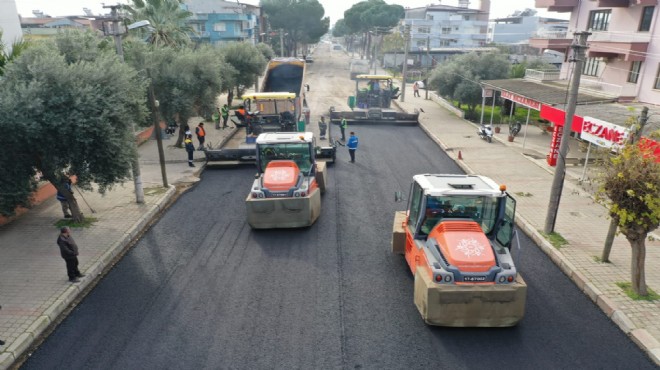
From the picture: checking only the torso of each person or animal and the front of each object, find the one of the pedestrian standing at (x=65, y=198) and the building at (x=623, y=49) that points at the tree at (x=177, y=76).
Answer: the building

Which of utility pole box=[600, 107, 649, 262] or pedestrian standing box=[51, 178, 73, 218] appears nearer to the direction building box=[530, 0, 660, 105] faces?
the pedestrian standing

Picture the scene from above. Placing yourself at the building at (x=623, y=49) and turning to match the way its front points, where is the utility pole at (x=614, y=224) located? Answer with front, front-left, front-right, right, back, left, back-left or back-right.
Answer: front-left

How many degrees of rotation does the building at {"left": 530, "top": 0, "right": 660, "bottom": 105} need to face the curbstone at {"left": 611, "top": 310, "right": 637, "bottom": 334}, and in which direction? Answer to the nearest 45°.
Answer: approximately 45° to its left
